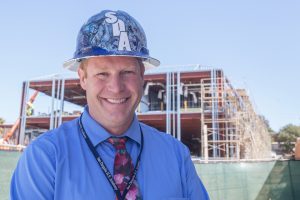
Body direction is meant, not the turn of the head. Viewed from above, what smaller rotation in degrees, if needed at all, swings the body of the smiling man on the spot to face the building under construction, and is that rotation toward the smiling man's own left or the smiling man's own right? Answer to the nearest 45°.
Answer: approximately 180°

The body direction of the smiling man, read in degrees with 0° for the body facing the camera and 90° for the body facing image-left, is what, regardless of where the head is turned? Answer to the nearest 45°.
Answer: approximately 0°
